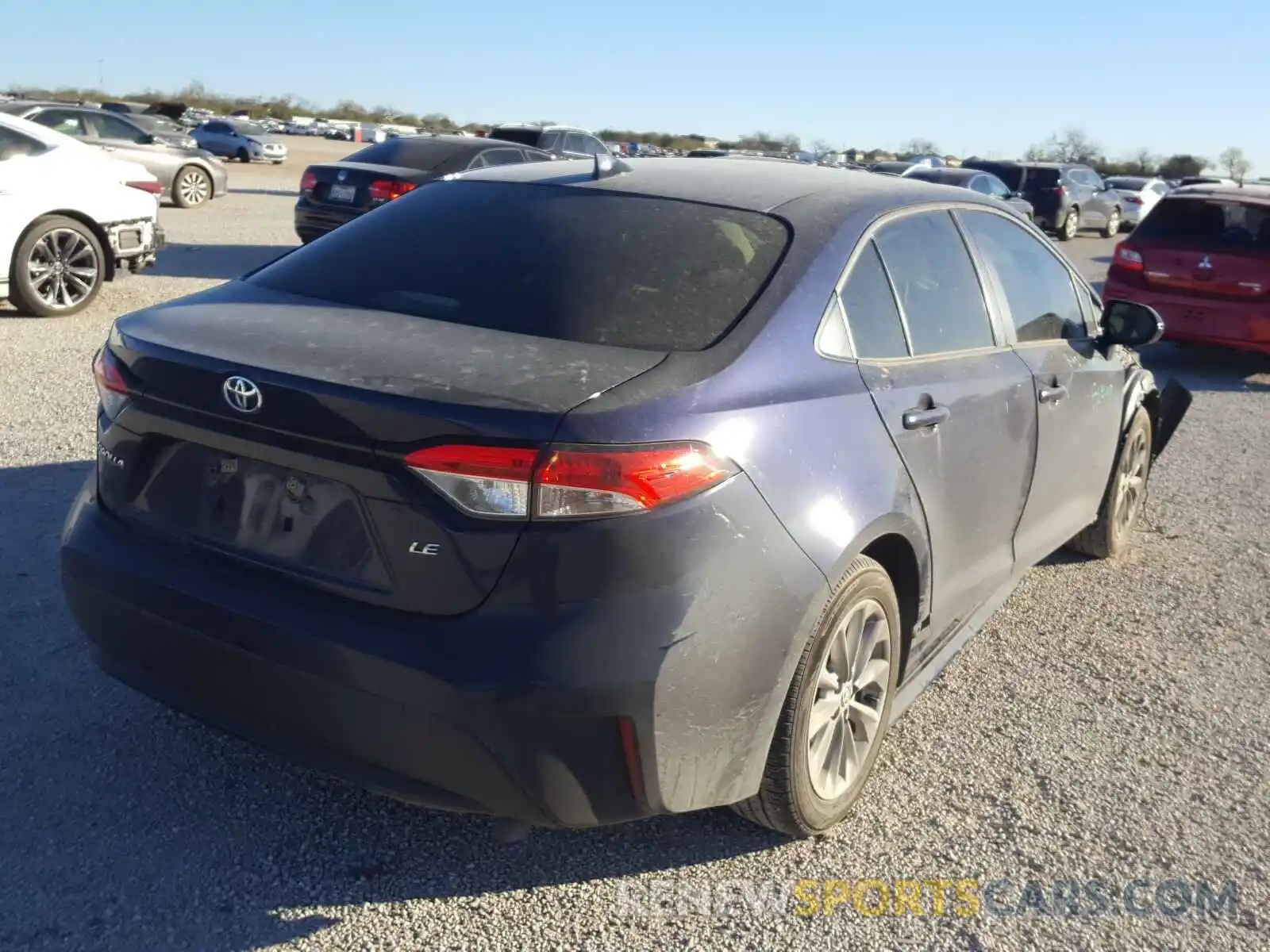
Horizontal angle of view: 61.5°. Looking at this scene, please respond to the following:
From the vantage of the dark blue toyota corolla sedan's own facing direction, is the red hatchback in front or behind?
in front

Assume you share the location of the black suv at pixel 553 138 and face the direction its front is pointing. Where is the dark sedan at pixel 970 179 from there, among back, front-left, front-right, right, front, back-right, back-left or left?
front-right

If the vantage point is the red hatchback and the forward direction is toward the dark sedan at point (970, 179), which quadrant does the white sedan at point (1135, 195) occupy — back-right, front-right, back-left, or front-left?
front-right

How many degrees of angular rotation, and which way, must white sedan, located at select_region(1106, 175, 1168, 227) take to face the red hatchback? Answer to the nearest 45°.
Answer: approximately 135° to its right

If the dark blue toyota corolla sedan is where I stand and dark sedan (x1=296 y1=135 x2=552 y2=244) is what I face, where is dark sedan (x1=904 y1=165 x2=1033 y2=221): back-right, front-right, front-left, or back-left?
front-right

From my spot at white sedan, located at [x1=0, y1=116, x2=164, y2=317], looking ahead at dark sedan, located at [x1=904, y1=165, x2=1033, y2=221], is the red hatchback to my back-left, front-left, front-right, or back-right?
front-right

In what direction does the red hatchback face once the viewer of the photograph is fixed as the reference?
facing away from the viewer

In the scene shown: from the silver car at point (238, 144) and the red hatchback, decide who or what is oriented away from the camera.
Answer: the red hatchback

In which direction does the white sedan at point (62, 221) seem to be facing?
to the viewer's left

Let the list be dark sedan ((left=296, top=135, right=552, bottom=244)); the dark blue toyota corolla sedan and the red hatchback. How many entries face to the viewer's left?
0

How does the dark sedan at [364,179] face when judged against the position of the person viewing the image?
facing away from the viewer and to the right of the viewer

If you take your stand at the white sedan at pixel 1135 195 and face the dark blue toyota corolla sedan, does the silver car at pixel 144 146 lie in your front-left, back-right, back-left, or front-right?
front-right

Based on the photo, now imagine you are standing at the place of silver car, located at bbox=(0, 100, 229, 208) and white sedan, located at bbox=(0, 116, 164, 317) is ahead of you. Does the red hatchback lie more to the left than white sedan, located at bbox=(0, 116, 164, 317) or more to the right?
left

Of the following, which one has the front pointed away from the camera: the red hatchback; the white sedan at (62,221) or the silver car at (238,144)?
the red hatchback

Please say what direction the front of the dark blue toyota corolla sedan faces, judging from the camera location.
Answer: facing away from the viewer and to the right of the viewer

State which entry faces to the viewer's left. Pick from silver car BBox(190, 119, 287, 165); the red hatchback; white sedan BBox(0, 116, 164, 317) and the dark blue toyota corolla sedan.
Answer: the white sedan

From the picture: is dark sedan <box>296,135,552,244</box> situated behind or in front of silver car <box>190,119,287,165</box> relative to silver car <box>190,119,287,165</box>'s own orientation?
in front

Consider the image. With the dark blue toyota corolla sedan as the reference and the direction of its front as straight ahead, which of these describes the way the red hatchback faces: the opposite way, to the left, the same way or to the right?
the same way

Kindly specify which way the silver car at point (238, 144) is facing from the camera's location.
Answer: facing the viewer and to the right of the viewer
